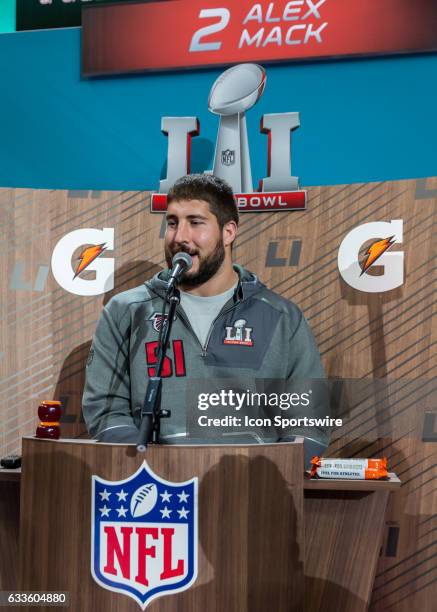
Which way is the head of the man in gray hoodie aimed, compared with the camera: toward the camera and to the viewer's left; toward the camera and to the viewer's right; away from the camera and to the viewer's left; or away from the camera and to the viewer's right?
toward the camera and to the viewer's left

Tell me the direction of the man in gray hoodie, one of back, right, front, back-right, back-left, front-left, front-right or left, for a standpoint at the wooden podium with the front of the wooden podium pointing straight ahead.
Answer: back

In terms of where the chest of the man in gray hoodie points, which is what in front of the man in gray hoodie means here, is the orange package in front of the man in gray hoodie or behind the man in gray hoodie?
in front

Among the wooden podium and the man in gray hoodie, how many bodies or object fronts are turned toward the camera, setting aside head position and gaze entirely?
2

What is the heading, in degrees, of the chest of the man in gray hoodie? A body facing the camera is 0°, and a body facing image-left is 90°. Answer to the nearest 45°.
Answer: approximately 0°

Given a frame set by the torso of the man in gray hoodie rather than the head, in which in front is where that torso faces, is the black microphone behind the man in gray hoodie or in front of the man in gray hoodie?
in front
